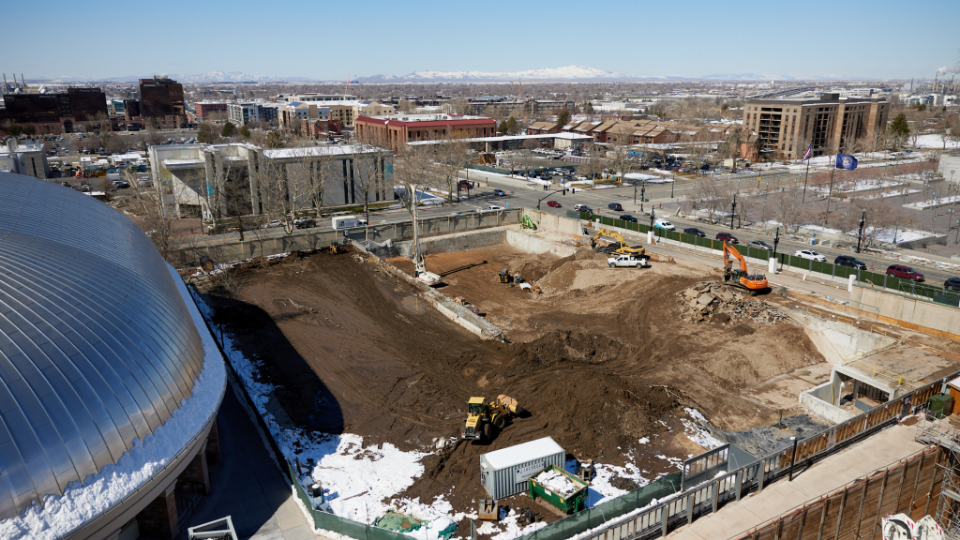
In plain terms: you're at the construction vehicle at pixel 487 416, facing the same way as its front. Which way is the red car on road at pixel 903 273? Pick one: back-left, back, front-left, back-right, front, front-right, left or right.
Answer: front

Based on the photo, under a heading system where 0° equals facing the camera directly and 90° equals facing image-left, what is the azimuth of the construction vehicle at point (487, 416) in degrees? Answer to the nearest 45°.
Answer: approximately 225°

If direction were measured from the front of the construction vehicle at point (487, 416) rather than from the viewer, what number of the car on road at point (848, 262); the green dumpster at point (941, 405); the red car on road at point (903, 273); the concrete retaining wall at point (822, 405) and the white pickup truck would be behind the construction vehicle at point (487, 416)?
0

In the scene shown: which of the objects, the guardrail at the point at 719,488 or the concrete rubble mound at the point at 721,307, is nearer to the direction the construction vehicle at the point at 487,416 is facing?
the concrete rubble mound

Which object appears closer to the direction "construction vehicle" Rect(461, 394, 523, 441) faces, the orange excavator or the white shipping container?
the orange excavator

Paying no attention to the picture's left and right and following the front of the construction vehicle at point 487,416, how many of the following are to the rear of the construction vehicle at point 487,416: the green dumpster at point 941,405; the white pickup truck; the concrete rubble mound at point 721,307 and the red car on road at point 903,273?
0

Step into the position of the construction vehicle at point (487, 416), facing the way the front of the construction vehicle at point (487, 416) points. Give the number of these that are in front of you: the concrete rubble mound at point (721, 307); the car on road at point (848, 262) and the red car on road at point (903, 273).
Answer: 3

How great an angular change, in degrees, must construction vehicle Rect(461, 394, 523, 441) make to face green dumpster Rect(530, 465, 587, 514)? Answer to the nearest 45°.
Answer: approximately 90° to its right

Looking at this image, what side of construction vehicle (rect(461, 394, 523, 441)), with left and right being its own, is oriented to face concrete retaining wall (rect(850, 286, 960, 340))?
front

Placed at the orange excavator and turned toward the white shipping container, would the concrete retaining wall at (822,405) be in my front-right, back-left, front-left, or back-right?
front-left

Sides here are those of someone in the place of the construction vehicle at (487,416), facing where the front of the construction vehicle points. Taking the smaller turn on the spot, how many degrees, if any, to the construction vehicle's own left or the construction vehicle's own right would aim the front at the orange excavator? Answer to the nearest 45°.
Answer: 0° — it already faces it

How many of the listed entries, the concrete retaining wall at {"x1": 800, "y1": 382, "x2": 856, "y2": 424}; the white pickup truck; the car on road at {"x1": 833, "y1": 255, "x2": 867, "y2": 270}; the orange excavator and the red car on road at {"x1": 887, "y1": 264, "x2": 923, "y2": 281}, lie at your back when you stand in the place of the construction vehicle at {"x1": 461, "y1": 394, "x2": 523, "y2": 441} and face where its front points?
0

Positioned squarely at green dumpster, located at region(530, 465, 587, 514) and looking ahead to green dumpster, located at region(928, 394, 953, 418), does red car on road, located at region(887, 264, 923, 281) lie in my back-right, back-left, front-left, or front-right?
front-left

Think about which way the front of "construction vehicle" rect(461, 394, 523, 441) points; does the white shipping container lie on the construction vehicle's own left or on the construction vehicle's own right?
on the construction vehicle's own right

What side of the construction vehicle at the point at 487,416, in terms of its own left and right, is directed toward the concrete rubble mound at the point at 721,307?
front
